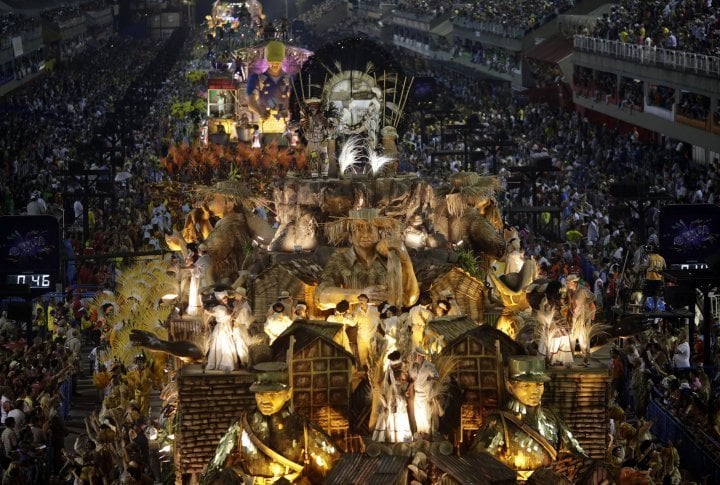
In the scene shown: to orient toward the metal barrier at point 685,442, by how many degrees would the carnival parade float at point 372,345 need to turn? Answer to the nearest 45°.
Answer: approximately 90° to its left

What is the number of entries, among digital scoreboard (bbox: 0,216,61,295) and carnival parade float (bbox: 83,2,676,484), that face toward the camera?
2

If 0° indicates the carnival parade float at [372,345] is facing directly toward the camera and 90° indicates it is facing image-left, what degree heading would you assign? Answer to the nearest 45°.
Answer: approximately 0°
